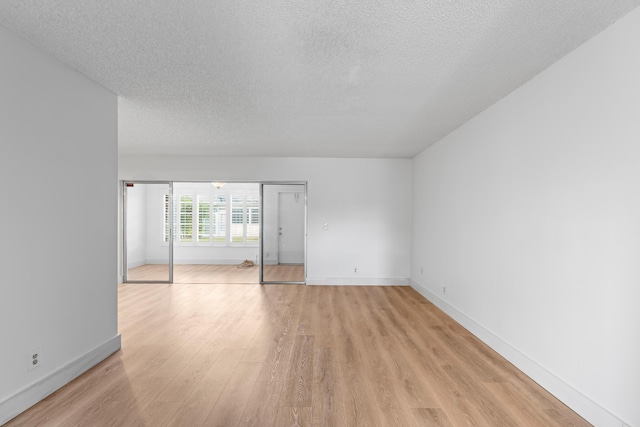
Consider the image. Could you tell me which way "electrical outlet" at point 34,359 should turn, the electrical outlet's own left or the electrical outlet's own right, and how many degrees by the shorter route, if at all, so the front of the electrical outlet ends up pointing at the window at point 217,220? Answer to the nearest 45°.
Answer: approximately 90° to the electrical outlet's own left

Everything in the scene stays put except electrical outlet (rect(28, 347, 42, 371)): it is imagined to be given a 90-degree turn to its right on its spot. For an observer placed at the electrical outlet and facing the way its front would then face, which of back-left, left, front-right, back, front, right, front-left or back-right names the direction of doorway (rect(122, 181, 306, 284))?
back

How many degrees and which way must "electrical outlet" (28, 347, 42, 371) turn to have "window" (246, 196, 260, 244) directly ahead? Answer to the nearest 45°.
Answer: approximately 90° to its left

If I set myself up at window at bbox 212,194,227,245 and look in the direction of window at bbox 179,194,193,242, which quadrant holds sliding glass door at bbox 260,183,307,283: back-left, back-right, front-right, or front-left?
back-left

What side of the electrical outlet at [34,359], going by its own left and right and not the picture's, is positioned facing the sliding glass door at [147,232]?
left

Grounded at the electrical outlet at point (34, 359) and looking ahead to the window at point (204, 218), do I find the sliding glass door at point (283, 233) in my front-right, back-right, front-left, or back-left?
front-right

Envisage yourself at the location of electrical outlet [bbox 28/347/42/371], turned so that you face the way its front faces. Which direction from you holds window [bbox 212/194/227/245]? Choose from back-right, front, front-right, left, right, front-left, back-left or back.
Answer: left

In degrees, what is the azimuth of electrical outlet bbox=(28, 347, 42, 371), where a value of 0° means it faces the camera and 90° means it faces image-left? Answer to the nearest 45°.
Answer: approximately 315°

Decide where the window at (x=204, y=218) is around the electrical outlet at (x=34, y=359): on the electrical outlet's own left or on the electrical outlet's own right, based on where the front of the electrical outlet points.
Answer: on the electrical outlet's own left

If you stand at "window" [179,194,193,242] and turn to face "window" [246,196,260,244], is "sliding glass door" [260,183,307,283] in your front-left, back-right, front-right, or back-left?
front-right
